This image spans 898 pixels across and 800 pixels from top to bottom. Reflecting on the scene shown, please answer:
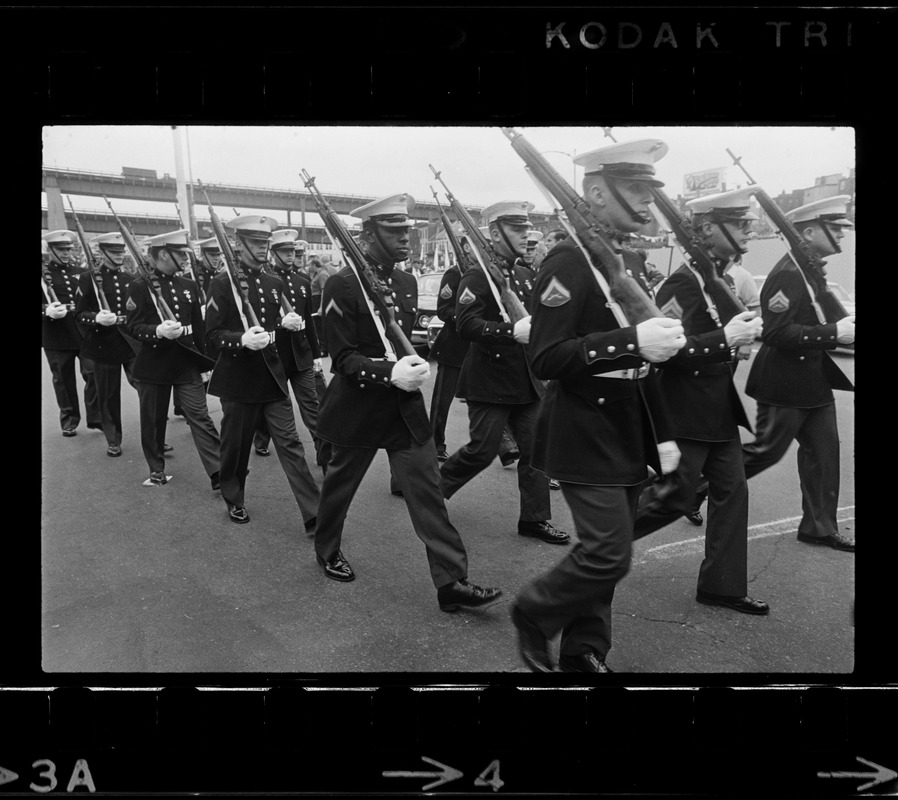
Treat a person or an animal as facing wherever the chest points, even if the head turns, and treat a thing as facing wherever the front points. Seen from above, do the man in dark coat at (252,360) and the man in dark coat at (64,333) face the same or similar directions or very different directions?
same or similar directions

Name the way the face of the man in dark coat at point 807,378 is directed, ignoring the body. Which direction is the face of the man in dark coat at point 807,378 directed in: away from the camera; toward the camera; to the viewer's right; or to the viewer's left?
to the viewer's right

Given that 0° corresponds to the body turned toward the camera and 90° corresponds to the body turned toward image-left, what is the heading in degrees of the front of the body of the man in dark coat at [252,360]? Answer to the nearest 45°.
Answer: approximately 315°

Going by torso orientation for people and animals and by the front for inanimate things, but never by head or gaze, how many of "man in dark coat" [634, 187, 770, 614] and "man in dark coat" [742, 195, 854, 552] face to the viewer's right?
2

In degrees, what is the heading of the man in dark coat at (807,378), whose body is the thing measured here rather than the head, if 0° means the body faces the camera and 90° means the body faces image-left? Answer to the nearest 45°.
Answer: approximately 270°

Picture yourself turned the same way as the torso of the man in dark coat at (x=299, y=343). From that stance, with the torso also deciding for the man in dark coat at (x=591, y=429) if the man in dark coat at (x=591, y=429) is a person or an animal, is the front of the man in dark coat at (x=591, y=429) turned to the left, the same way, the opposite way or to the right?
the same way

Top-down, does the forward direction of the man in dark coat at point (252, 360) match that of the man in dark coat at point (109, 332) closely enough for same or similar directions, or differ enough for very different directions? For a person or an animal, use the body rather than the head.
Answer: same or similar directions

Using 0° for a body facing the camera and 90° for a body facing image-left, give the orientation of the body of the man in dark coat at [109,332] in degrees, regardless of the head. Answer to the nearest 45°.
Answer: approximately 315°

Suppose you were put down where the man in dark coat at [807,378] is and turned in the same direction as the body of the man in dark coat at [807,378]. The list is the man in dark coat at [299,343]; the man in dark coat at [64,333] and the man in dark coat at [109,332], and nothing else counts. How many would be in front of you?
0

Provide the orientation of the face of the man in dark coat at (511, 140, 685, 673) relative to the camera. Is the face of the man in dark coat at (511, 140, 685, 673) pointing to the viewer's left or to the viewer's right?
to the viewer's right

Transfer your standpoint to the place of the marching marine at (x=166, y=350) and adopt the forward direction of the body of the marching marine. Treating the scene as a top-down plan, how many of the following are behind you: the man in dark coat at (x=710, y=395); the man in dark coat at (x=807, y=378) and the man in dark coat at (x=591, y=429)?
0

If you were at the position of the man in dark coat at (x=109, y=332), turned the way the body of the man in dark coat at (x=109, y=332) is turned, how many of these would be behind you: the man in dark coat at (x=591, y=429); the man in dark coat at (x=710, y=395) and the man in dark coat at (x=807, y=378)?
0

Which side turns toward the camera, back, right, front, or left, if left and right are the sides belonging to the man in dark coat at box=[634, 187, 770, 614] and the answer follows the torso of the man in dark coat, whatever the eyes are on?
right

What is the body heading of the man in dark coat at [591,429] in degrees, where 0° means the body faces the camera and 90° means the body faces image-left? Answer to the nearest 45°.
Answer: approximately 315°
